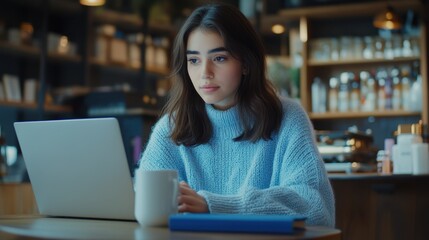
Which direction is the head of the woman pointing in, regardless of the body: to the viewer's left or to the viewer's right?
to the viewer's left

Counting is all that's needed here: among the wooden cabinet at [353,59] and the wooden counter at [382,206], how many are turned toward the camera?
2

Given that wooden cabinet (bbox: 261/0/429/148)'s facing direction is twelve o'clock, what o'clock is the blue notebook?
The blue notebook is roughly at 12 o'clock from the wooden cabinet.

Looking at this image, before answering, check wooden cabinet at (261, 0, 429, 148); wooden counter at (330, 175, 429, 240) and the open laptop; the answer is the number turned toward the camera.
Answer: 2

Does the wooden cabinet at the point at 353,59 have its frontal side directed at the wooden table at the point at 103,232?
yes

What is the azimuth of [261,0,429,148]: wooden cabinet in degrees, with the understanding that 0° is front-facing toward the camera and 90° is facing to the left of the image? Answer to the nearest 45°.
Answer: approximately 0°

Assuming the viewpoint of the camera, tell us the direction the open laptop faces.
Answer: facing away from the viewer and to the right of the viewer

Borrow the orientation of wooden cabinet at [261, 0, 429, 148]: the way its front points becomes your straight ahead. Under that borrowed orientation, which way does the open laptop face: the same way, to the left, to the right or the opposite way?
the opposite way
